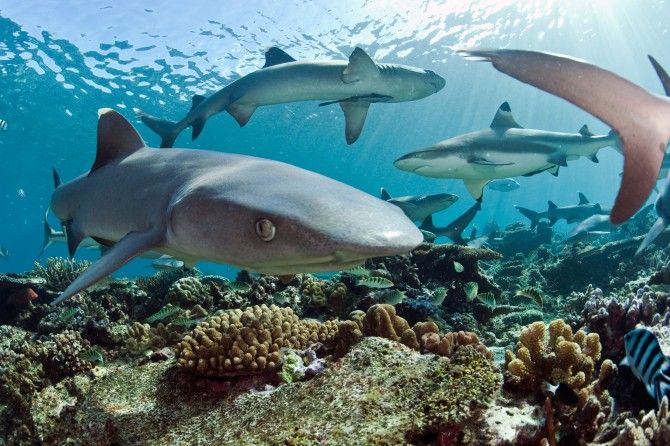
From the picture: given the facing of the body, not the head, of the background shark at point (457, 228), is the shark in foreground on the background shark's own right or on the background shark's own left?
on the background shark's own left

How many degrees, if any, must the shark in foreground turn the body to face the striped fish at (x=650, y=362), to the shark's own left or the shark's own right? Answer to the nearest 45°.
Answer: approximately 45° to the shark's own left

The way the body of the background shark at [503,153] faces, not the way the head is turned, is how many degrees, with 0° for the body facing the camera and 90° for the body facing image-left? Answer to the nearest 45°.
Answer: approximately 90°

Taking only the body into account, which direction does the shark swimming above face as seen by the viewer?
to the viewer's right

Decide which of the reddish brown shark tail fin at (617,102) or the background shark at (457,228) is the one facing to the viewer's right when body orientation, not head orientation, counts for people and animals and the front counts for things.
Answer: the reddish brown shark tail fin at (617,102)

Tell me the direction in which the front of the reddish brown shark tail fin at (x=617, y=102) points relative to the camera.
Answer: to the viewer's right

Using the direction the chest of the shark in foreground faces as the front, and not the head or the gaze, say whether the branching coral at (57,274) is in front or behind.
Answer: behind

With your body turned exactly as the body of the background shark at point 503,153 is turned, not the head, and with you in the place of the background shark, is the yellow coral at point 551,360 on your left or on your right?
on your left

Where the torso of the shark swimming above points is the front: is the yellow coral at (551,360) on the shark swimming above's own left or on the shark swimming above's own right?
on the shark swimming above's own right

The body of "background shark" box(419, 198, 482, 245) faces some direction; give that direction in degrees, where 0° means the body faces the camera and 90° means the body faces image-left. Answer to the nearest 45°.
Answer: approximately 90°
